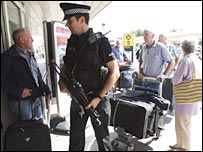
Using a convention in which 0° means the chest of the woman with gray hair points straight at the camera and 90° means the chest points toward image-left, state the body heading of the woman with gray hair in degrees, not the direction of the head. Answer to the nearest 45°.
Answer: approximately 135°

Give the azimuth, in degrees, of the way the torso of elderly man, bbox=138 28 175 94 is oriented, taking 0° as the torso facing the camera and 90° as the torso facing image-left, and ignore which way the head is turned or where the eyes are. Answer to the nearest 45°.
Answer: approximately 45°

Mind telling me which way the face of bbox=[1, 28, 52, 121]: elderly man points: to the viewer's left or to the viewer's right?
to the viewer's right

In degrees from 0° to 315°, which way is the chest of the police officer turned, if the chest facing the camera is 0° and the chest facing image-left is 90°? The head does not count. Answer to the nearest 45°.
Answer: approximately 45°
